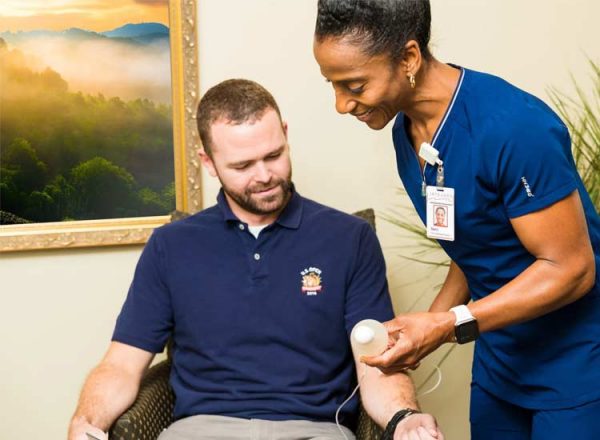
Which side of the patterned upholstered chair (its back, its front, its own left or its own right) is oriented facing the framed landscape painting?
back

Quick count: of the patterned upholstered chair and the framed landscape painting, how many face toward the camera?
2

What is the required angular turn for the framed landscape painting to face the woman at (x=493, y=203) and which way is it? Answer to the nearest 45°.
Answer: approximately 45° to its left

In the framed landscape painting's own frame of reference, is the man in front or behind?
in front

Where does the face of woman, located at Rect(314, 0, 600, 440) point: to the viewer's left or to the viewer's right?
to the viewer's left

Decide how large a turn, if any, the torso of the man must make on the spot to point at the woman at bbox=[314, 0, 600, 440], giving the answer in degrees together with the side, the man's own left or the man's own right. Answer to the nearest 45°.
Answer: approximately 45° to the man's own left
